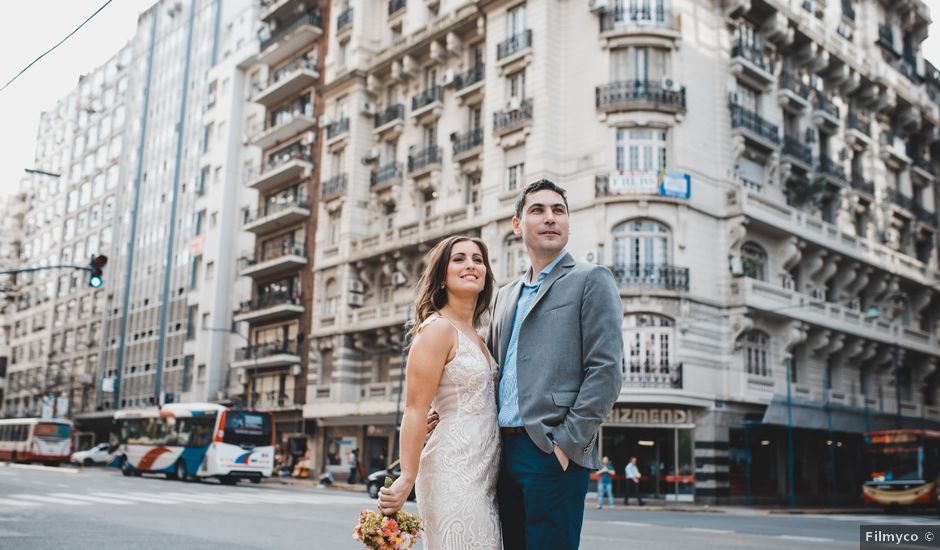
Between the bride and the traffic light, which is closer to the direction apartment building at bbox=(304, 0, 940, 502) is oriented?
the bride

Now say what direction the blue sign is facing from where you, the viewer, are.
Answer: facing the viewer

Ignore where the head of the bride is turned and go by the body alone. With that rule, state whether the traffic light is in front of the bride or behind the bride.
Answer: behind

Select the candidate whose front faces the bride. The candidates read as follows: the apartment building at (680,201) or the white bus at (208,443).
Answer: the apartment building

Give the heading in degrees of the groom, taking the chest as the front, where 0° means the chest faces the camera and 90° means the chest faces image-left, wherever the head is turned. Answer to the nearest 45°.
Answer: approximately 45°

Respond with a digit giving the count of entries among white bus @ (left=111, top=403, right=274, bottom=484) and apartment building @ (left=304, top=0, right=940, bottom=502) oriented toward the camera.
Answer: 1

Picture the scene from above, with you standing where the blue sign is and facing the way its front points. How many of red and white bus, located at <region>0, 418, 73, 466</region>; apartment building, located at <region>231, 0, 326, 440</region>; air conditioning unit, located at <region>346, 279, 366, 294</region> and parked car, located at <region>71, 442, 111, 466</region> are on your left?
0

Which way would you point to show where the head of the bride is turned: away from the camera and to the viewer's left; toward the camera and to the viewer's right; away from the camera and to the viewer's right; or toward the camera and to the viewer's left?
toward the camera and to the viewer's right

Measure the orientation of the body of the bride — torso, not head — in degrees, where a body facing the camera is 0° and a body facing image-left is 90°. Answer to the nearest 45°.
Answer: approximately 315°

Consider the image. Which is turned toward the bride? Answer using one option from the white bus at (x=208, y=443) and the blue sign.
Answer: the blue sign

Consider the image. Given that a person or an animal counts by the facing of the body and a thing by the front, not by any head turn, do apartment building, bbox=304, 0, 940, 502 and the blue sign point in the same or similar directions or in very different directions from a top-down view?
same or similar directions

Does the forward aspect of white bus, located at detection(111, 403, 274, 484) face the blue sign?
no

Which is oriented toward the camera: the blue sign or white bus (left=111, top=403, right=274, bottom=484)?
the blue sign

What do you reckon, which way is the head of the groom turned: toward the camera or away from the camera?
toward the camera

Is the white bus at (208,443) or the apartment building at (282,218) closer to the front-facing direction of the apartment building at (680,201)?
the white bus

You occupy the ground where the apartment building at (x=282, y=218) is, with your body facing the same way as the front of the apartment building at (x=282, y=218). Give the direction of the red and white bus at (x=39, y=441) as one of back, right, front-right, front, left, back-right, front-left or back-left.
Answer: right

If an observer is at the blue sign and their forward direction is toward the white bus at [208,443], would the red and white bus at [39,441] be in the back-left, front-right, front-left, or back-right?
front-right

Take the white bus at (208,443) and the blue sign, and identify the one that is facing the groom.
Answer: the blue sign
